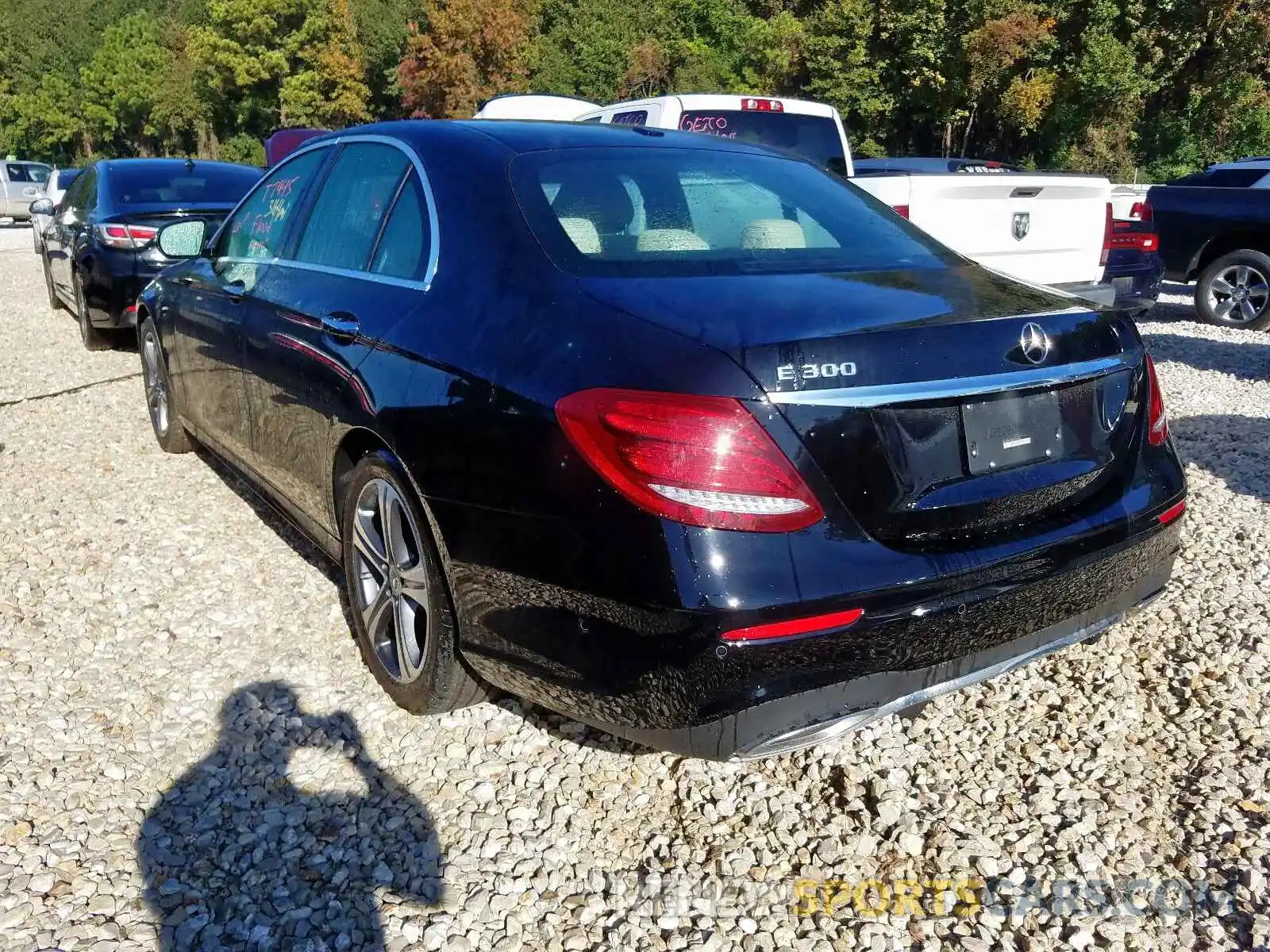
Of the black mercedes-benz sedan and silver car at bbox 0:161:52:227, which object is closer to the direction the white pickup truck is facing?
the silver car

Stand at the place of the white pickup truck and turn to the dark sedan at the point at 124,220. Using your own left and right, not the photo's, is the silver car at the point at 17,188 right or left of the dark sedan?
right

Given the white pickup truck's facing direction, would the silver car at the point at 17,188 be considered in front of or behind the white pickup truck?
in front

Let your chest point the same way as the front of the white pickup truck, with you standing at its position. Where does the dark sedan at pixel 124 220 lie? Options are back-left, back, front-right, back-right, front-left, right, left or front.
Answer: front-left

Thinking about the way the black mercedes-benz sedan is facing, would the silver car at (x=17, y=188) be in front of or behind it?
in front

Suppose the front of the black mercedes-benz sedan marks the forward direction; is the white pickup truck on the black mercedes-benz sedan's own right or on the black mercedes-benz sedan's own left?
on the black mercedes-benz sedan's own right

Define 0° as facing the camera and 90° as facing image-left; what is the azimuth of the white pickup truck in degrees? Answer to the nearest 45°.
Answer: approximately 135°

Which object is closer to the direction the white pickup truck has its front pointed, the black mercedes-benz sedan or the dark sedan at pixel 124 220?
the dark sedan

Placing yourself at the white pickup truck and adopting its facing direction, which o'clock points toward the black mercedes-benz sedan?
The black mercedes-benz sedan is roughly at 8 o'clock from the white pickup truck.

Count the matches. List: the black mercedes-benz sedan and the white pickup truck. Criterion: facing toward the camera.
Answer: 0

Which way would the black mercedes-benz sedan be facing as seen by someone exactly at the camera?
facing away from the viewer and to the left of the viewer

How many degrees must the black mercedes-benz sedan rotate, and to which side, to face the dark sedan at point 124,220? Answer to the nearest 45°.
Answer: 0° — it already faces it
